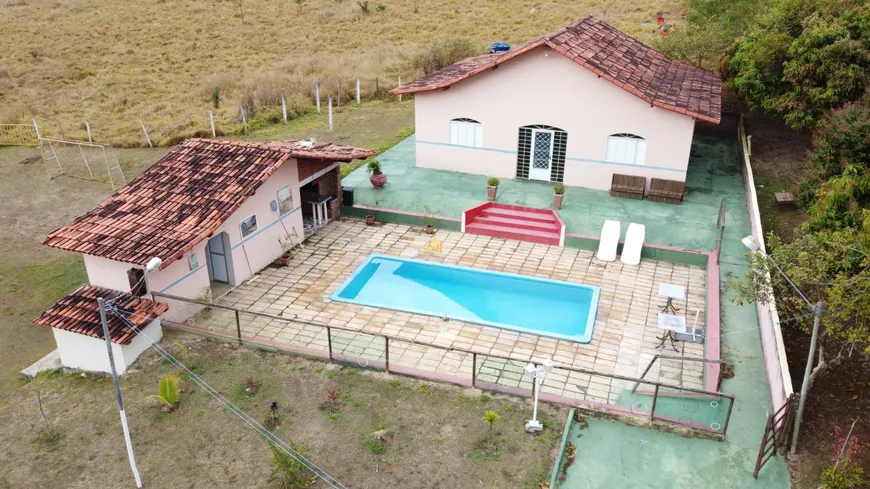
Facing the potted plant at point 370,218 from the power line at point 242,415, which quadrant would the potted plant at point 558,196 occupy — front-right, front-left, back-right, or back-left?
front-right

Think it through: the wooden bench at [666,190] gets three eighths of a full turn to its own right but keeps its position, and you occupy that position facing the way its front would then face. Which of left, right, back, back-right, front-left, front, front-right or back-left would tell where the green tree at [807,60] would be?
right

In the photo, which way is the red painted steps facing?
toward the camera

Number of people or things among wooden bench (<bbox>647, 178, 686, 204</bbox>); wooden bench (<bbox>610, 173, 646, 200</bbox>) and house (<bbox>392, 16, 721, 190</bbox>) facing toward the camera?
3

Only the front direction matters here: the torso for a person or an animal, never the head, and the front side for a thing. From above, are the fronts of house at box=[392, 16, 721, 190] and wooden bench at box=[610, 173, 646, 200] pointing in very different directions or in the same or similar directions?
same or similar directions

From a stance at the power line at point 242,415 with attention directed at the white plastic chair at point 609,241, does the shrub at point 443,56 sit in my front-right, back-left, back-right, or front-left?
front-left

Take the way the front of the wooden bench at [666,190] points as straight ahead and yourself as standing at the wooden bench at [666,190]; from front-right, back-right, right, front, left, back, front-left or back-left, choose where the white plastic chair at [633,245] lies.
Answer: front

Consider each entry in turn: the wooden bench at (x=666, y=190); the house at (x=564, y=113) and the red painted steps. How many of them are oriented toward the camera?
3

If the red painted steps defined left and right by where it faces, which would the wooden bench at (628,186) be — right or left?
on its left

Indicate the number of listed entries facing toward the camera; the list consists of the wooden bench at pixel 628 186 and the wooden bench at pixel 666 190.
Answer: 2

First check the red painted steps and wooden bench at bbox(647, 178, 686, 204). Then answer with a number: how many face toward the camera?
2

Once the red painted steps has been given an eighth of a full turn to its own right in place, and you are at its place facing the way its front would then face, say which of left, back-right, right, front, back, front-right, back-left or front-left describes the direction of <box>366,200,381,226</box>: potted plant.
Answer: front-right

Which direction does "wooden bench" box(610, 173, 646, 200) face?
toward the camera

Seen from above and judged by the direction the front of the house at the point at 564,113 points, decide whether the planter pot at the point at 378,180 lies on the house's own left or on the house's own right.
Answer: on the house's own right

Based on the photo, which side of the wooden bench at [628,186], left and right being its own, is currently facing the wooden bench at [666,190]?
left

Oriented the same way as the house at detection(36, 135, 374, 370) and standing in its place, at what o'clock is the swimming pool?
The swimming pool is roughly at 11 o'clock from the house.

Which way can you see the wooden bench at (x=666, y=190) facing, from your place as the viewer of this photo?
facing the viewer

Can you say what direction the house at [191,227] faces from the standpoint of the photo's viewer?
facing the viewer and to the right of the viewer

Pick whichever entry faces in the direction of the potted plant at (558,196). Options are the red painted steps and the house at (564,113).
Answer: the house

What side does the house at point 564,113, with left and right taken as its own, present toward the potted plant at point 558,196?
front
